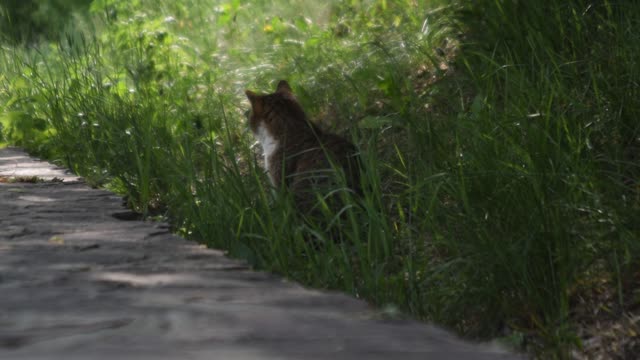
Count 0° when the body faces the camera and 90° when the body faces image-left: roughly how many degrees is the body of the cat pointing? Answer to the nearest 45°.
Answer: approximately 90°
